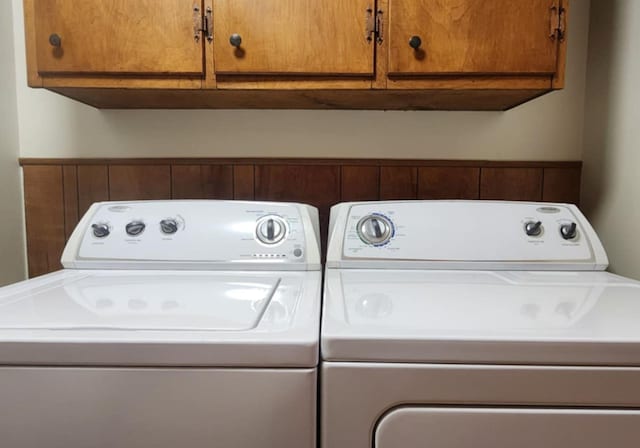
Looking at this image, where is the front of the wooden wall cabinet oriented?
toward the camera
